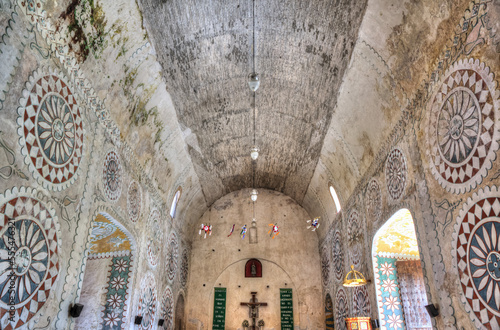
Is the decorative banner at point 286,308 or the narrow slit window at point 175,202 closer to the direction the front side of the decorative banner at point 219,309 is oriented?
the narrow slit window

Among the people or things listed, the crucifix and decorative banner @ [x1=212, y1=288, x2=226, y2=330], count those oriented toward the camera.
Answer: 2

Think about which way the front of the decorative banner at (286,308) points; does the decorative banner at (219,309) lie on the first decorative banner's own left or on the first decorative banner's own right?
on the first decorative banner's own right

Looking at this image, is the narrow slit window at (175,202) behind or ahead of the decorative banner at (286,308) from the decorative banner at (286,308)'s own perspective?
ahead

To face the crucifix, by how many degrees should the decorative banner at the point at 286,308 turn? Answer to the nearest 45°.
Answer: approximately 90° to its right

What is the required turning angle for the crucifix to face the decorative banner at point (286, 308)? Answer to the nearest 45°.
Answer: approximately 90° to its left

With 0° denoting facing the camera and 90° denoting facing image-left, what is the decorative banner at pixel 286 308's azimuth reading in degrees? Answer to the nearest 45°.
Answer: approximately 0°

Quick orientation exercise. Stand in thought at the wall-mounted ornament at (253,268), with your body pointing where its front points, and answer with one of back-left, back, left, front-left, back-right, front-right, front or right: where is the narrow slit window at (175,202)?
front-right

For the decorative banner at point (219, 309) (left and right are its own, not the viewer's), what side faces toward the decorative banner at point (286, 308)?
left
